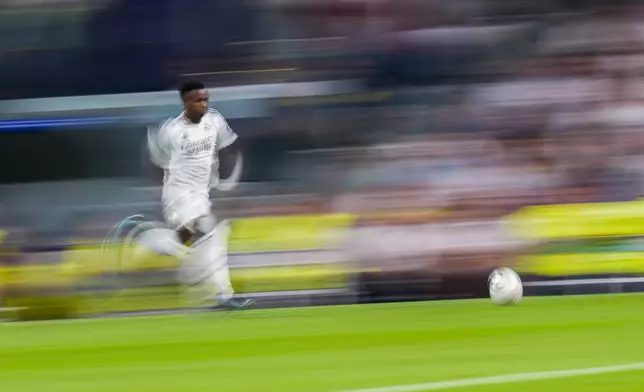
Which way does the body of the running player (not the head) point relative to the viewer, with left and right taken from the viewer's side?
facing the viewer and to the right of the viewer

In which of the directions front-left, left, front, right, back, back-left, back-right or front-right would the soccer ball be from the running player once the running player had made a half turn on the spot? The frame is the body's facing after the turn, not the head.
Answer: back-right
